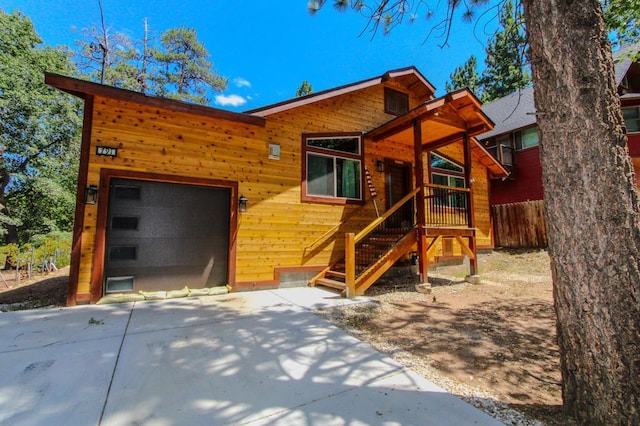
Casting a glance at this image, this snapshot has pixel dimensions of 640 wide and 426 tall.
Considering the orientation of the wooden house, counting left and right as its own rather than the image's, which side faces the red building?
left

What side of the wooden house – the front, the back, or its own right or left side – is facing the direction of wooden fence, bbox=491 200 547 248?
left

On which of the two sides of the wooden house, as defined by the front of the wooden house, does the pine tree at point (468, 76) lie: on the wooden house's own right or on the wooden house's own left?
on the wooden house's own left

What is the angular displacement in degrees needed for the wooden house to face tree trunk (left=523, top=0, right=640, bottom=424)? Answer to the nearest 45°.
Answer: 0° — it already faces it

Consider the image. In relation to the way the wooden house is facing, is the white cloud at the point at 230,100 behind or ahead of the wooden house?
behind

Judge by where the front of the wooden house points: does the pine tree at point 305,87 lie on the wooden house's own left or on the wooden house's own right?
on the wooden house's own left

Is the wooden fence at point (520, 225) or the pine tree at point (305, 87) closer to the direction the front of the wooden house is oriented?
the wooden fence
